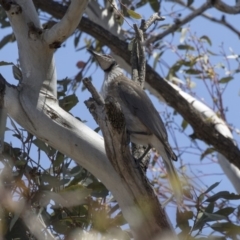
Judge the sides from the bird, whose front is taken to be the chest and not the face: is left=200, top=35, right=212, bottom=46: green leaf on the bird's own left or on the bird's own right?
on the bird's own right

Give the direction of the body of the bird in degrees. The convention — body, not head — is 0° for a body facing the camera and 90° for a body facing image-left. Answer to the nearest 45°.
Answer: approximately 90°

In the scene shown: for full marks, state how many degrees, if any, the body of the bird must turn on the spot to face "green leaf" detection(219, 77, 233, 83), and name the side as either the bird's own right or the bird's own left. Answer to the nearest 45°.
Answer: approximately 135° to the bird's own right

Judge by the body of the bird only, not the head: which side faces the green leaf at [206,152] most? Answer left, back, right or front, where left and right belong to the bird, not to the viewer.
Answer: right
